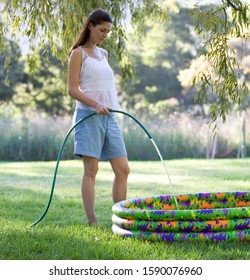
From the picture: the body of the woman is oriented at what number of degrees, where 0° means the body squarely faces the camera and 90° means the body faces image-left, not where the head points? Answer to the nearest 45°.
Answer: approximately 315°

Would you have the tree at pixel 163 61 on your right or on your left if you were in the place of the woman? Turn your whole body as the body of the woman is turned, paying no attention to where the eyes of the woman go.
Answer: on your left

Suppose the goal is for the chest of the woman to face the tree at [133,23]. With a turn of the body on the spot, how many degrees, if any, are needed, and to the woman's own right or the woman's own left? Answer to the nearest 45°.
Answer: approximately 135° to the woman's own left

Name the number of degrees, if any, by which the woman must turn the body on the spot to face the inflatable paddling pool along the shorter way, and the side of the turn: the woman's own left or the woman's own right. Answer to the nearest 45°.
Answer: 0° — they already face it

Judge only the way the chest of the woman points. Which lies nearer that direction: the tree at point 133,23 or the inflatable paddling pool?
the inflatable paddling pool

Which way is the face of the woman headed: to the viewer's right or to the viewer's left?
to the viewer's right

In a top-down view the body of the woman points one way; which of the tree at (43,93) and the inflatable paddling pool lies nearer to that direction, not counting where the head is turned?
the inflatable paddling pool

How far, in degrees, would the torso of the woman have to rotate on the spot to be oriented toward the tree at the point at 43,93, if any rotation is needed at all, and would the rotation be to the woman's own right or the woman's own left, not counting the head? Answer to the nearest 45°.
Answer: approximately 135° to the woman's own left
